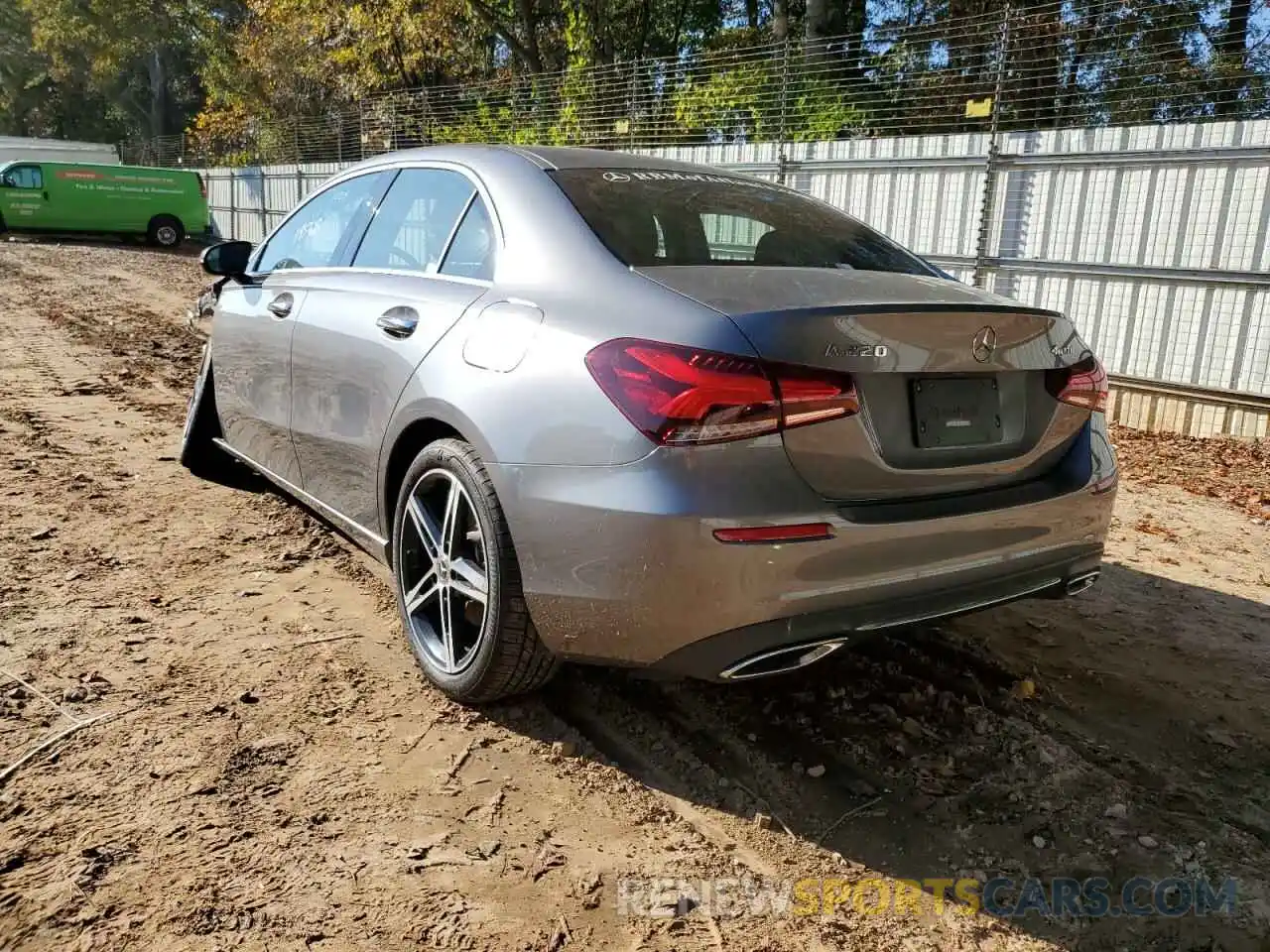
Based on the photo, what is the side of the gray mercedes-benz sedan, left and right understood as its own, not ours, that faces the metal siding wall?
right

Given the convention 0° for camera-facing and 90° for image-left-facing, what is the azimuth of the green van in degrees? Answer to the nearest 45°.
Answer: approximately 90°

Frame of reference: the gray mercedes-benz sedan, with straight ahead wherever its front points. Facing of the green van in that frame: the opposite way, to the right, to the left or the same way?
to the left

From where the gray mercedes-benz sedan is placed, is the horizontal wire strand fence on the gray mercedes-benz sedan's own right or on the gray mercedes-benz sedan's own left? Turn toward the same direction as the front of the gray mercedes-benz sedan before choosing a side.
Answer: on the gray mercedes-benz sedan's own right

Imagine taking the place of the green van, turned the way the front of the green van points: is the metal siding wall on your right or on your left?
on your left

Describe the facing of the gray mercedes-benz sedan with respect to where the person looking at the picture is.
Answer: facing away from the viewer and to the left of the viewer

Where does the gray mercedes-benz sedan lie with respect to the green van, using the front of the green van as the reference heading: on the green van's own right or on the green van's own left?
on the green van's own left

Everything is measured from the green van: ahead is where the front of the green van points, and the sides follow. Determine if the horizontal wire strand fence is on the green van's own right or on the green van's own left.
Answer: on the green van's own left
